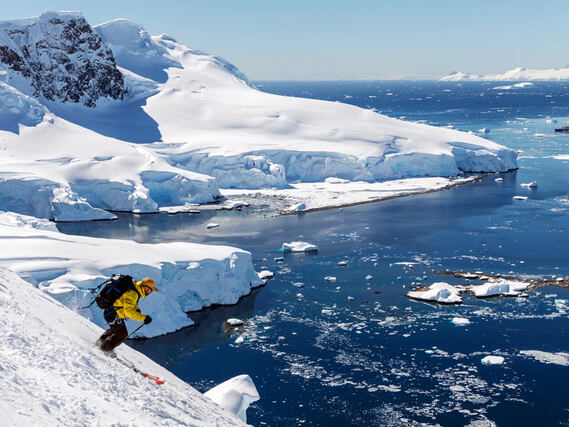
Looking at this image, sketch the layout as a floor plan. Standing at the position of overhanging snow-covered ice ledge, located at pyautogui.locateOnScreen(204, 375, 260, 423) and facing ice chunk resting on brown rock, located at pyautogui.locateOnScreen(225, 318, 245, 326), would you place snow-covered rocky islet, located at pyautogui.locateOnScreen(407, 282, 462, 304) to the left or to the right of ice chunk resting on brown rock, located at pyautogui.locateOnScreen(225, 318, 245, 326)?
right

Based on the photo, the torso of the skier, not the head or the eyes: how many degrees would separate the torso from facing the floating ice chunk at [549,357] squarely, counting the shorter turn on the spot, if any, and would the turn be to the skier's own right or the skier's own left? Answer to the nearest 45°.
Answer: approximately 45° to the skier's own left

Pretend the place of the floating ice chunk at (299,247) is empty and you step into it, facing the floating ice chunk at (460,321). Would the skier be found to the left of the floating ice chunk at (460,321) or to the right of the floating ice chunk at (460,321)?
right

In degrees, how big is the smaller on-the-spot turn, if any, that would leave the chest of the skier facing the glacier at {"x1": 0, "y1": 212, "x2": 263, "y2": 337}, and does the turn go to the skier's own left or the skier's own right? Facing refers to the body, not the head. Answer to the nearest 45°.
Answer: approximately 90° to the skier's own left

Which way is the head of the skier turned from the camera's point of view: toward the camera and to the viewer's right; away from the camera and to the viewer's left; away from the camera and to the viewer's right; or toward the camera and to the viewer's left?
toward the camera and to the viewer's right

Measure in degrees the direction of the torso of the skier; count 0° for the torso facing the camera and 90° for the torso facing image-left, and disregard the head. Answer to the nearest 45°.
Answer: approximately 270°

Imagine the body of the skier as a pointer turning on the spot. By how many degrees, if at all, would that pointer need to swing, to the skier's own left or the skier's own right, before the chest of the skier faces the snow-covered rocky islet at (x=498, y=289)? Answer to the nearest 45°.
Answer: approximately 45° to the skier's own left

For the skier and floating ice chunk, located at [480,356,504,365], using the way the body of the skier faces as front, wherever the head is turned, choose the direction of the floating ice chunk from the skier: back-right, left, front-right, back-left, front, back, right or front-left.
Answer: front-left

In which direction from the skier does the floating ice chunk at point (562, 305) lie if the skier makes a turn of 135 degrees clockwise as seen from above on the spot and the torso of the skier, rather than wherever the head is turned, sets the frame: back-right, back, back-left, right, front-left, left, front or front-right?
back
